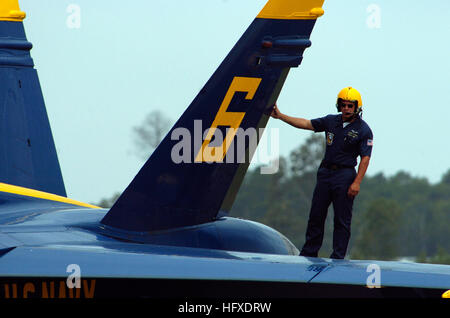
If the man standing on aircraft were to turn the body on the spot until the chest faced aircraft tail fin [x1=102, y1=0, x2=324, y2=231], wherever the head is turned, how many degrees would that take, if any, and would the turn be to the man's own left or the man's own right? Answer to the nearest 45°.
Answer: approximately 90° to the man's own right

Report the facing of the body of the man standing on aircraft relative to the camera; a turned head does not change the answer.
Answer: toward the camera

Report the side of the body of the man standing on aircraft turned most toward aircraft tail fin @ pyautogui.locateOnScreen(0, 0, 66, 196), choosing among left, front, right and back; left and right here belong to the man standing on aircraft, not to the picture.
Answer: right
